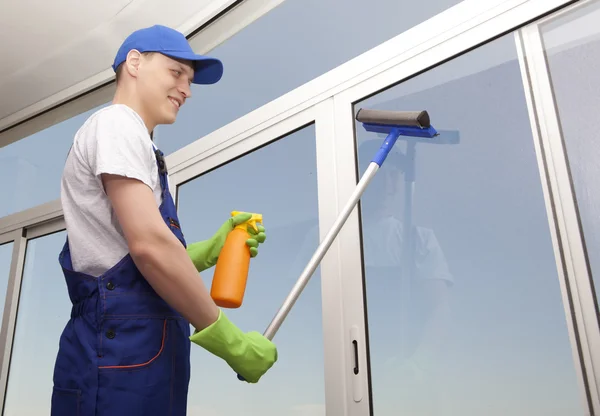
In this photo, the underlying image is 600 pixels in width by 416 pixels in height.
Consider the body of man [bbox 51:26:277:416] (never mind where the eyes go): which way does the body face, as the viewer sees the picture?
to the viewer's right
